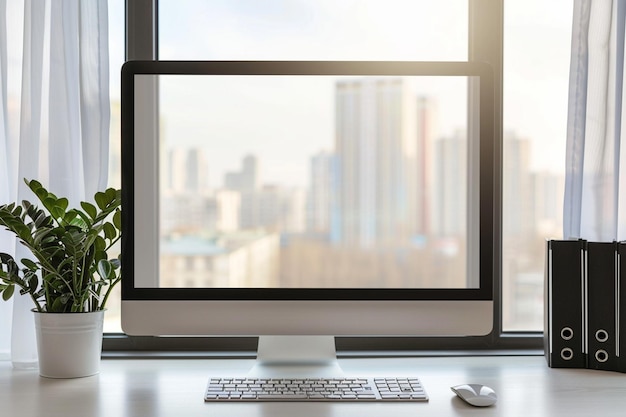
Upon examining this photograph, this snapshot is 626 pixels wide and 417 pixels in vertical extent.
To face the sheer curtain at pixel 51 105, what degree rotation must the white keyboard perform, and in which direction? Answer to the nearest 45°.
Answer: approximately 135° to its right

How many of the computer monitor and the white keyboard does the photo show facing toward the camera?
2

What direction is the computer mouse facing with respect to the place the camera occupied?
facing away from the viewer and to the left of the viewer

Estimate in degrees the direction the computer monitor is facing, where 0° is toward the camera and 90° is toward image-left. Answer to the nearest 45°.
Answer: approximately 0°

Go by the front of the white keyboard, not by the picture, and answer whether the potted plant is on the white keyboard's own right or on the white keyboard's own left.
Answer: on the white keyboard's own right

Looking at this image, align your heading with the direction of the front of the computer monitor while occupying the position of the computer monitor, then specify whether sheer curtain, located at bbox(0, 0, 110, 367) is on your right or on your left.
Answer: on your right

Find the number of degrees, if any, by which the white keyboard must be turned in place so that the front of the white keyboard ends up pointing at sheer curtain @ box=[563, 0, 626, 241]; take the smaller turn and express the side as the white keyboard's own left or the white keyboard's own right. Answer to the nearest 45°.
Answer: approximately 135° to the white keyboard's own left

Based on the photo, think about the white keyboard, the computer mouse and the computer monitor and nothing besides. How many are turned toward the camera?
2

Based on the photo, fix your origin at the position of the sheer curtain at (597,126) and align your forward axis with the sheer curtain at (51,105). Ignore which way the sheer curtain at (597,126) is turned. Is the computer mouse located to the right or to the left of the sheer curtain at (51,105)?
left
